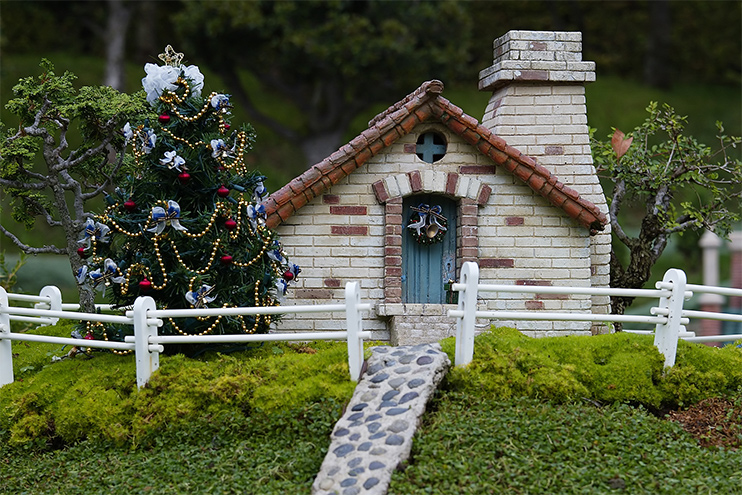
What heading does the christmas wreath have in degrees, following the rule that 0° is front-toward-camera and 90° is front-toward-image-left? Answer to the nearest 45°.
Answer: approximately 0°

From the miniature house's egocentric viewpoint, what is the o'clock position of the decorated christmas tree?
The decorated christmas tree is roughly at 2 o'clock from the miniature house.

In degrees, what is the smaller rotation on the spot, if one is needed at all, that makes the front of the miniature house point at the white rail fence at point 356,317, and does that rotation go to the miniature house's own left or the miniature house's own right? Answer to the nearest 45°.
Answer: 0° — it already faces it

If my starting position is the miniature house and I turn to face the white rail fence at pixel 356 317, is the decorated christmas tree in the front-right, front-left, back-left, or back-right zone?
front-right

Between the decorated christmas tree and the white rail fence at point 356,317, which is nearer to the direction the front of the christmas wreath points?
the white rail fence

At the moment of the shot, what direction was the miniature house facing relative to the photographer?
facing the viewer

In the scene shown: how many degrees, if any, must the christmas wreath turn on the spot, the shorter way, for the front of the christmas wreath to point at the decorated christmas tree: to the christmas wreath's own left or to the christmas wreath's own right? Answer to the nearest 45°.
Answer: approximately 45° to the christmas wreath's own right

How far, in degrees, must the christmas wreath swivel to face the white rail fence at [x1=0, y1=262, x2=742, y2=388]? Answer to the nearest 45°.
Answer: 0° — it already faces it
